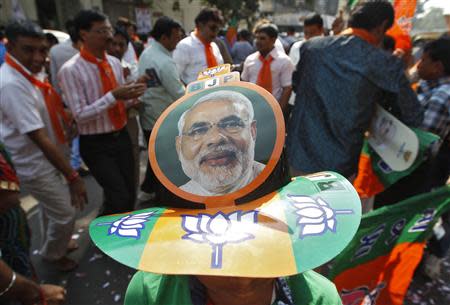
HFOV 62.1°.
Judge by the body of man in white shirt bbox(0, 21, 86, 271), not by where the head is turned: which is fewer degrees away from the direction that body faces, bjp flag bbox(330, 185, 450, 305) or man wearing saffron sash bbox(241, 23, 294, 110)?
the bjp flag

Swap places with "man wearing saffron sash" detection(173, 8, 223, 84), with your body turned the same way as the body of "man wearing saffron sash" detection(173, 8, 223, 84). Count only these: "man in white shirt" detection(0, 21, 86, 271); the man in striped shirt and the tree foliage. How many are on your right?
2

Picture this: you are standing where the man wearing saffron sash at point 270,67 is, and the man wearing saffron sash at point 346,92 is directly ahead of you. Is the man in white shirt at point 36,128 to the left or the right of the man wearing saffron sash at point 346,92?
right

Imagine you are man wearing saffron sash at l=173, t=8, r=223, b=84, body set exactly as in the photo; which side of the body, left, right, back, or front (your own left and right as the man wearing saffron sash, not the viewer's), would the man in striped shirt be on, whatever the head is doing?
right

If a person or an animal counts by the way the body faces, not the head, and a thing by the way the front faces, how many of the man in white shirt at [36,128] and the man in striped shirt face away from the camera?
0

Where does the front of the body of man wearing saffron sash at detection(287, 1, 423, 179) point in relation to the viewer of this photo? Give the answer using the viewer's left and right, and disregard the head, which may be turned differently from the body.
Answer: facing away from the viewer and to the right of the viewer

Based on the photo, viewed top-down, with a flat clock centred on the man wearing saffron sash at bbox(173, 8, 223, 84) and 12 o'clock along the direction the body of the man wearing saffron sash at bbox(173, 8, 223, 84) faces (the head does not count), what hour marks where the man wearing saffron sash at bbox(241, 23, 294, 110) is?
the man wearing saffron sash at bbox(241, 23, 294, 110) is roughly at 10 o'clock from the man wearing saffron sash at bbox(173, 8, 223, 84).

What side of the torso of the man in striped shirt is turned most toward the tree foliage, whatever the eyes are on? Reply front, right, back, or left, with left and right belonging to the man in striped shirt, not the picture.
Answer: left
